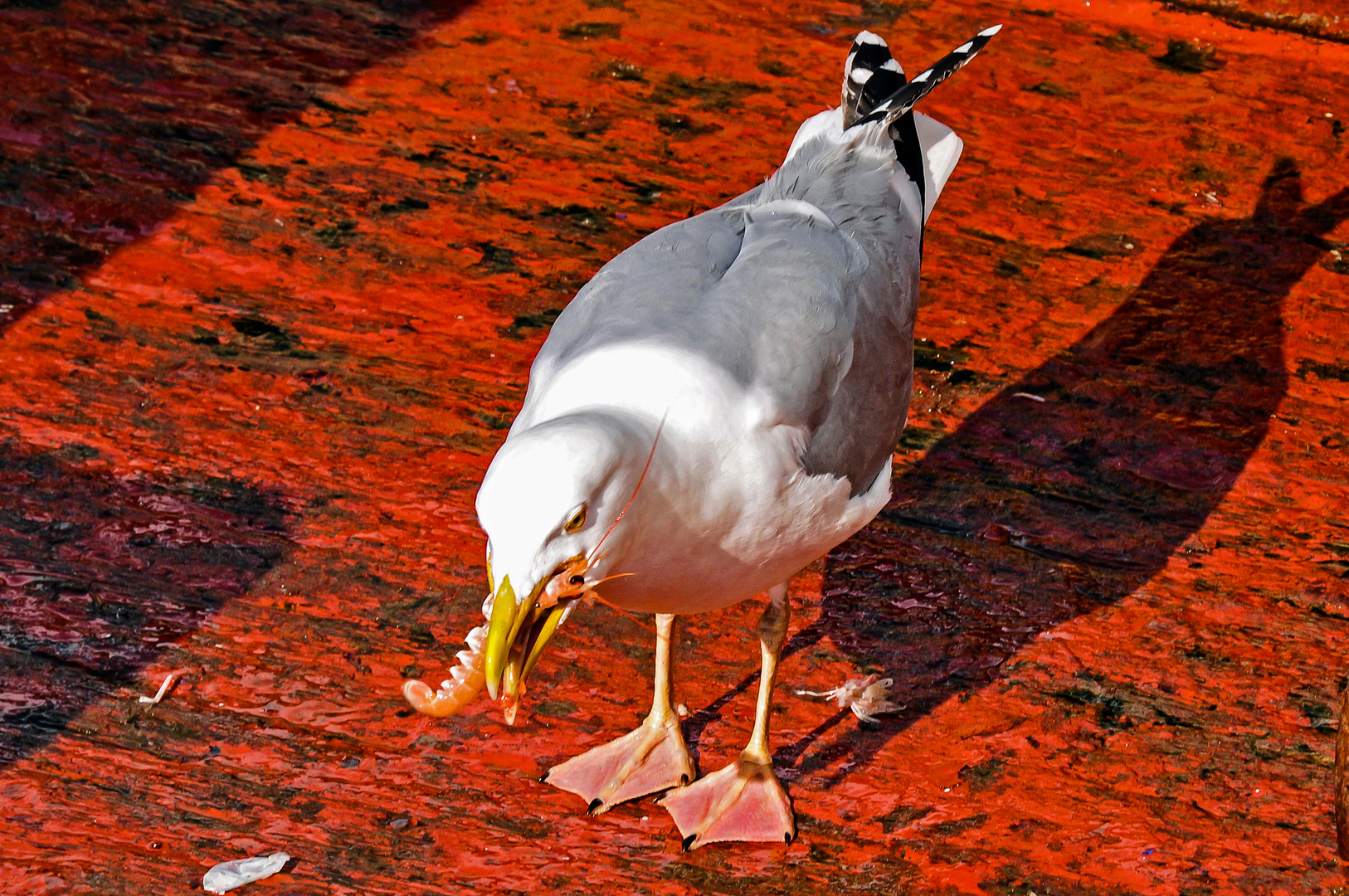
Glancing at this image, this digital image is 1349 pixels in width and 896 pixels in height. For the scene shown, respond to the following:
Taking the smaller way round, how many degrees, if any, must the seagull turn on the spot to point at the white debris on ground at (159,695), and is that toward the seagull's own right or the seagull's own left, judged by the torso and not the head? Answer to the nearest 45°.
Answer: approximately 45° to the seagull's own right

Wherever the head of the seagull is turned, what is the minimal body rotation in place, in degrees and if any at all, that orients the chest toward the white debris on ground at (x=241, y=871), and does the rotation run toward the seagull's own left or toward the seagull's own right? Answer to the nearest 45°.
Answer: approximately 45° to the seagull's own right

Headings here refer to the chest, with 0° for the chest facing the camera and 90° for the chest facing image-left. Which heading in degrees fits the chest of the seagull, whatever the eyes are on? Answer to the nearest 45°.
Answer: approximately 45°
